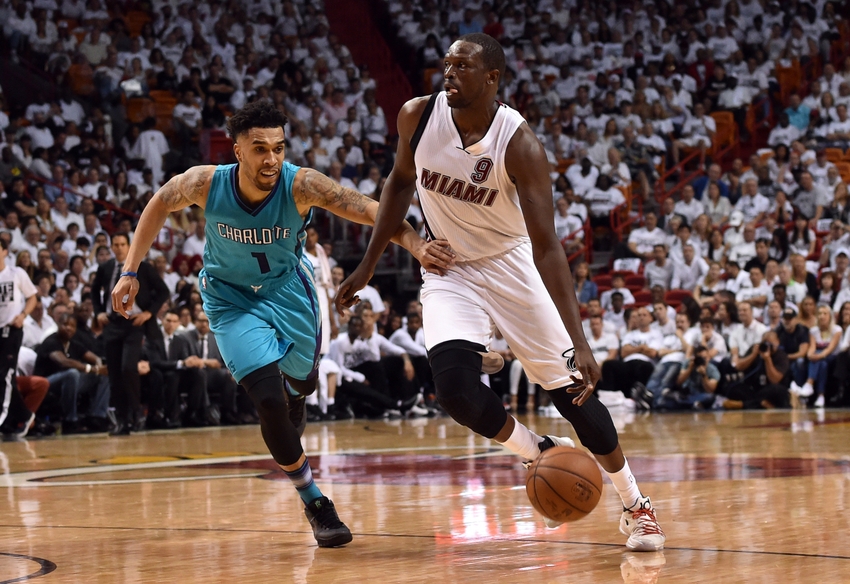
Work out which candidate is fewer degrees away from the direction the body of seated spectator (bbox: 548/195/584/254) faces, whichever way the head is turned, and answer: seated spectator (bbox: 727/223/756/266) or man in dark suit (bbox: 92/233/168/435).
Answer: the man in dark suit

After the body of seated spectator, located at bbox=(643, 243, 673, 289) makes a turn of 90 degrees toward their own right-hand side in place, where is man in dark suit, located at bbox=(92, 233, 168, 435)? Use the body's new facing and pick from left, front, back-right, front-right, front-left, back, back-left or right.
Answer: front-left

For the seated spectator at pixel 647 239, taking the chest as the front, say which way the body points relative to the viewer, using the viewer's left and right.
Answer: facing the viewer

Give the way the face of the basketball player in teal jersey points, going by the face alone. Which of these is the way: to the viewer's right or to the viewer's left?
to the viewer's right

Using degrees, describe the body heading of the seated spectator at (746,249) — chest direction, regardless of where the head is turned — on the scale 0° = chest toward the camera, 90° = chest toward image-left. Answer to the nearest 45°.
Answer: approximately 0°

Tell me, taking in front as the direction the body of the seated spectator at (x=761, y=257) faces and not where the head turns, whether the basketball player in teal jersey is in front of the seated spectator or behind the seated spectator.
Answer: in front

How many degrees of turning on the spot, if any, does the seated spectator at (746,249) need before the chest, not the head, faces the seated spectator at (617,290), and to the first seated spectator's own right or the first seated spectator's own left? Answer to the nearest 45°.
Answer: approximately 90° to the first seated spectator's own right

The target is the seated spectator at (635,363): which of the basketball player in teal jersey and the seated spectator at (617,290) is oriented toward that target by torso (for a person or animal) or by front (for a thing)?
the seated spectator at (617,290)

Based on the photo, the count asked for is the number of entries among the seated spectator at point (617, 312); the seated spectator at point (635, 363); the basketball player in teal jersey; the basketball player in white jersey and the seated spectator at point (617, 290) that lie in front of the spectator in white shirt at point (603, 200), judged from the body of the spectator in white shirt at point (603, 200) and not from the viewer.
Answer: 5

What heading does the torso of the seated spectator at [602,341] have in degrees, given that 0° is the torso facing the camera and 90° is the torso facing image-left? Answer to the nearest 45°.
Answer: approximately 45°

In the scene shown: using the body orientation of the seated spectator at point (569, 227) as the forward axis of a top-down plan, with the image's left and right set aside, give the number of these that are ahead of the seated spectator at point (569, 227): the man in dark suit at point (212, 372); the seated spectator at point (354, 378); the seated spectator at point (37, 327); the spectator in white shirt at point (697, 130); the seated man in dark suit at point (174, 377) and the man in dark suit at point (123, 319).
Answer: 5

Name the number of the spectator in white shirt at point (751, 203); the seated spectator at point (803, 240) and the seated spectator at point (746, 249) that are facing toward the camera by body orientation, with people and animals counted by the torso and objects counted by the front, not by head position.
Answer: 3
